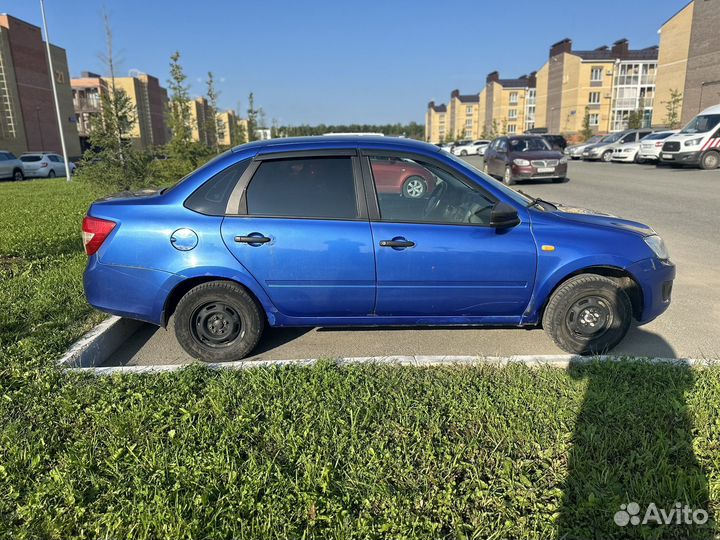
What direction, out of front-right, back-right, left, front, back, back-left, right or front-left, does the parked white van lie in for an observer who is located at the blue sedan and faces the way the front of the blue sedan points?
front-left

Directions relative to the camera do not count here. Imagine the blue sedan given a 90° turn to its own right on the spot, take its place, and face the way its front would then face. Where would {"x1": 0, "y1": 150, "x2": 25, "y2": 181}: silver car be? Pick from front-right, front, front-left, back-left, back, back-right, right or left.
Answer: back-right

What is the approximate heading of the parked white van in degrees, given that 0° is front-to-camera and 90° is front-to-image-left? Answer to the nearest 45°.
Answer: approximately 45°

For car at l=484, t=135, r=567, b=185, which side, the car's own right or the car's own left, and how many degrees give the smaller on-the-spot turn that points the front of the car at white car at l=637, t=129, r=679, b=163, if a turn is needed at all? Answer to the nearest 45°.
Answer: approximately 90° to the car's own left

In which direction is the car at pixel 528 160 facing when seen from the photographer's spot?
facing the viewer and to the right of the viewer

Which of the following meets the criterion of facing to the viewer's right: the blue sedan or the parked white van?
the blue sedan

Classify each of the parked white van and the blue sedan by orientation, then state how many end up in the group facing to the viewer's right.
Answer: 1

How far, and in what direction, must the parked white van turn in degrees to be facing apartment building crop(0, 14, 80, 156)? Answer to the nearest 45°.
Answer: approximately 45° to its right

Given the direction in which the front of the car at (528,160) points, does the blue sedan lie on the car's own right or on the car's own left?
on the car's own right

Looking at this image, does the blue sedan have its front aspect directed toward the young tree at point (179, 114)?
no

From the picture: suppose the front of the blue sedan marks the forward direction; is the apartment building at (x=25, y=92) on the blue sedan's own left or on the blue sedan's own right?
on the blue sedan's own left

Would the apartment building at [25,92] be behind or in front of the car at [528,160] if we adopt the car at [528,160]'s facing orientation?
behind

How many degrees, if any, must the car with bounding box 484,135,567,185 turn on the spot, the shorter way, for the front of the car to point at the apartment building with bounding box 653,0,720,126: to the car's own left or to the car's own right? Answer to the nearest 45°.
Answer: approximately 135° to the car's own left

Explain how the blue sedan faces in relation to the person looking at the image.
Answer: facing to the right of the viewer
